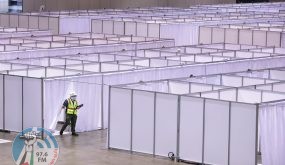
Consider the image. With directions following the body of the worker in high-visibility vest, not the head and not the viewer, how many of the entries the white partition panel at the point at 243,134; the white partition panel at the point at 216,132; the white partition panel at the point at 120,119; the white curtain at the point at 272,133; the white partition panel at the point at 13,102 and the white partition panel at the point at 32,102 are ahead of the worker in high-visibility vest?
4

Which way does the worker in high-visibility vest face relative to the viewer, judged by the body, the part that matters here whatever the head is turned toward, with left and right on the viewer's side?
facing the viewer and to the right of the viewer

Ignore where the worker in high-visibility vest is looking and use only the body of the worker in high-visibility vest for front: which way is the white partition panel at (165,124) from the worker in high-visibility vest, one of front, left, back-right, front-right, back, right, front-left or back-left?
front

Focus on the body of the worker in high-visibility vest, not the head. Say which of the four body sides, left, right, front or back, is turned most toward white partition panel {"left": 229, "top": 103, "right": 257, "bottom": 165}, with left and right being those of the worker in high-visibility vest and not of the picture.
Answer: front

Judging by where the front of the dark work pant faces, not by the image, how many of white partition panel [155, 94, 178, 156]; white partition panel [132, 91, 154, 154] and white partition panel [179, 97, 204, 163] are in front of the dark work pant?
3

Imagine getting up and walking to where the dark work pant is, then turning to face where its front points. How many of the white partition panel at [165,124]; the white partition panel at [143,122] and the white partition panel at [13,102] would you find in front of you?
2

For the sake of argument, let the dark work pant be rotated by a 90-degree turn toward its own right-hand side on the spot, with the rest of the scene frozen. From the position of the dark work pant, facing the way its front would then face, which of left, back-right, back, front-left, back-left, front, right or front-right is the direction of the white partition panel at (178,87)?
back-left

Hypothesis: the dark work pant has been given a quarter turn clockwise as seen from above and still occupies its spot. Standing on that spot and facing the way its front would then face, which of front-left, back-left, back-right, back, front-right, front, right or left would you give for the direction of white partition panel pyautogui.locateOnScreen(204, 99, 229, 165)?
left

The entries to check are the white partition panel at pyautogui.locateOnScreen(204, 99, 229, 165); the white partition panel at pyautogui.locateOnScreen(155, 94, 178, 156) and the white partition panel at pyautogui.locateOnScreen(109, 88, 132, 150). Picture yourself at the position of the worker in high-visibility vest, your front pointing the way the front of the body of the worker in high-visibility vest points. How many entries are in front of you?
3

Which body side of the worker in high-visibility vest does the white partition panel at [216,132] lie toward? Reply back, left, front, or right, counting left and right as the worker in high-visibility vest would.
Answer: front

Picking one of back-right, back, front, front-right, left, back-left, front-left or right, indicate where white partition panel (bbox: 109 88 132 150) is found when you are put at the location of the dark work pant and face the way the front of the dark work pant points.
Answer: front

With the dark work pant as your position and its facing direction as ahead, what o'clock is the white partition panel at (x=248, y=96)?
The white partition panel is roughly at 11 o'clock from the dark work pant.

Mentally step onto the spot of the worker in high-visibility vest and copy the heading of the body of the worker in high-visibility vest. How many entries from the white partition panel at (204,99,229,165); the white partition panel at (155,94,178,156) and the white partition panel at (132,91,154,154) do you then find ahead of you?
3

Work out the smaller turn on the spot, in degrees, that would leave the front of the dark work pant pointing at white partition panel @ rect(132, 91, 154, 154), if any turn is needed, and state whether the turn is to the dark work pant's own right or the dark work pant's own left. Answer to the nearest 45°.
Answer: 0° — it already faces it

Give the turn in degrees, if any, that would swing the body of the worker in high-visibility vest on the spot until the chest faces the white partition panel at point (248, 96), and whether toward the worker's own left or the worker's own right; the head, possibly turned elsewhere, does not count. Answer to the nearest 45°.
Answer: approximately 45° to the worker's own left

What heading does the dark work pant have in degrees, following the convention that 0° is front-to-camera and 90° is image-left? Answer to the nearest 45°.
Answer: approximately 315°

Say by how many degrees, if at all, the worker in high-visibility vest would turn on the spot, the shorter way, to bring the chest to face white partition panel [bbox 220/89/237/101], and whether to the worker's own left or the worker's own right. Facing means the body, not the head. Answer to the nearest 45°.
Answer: approximately 45° to the worker's own left

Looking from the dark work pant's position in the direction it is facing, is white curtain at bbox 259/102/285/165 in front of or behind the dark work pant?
in front

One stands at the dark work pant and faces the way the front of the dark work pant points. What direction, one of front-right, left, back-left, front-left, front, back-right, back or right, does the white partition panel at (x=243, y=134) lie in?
front
